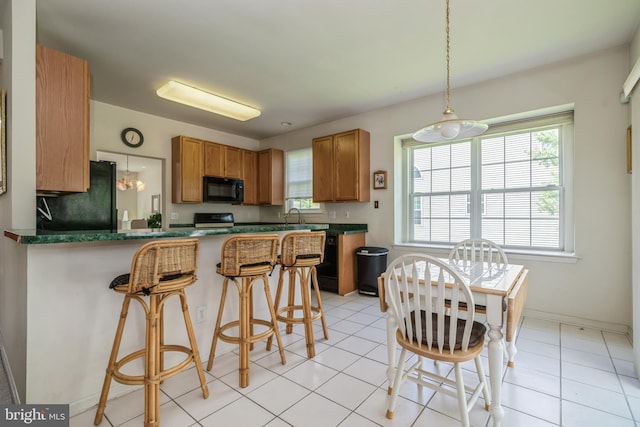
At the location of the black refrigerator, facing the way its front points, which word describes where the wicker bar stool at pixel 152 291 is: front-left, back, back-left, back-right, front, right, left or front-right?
right

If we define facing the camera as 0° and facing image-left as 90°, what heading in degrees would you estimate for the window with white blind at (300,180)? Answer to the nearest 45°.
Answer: approximately 45°

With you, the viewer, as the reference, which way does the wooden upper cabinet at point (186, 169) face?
facing the viewer and to the right of the viewer

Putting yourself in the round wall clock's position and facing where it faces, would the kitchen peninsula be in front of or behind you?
in front

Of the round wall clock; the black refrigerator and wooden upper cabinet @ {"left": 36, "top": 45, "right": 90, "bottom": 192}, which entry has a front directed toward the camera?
the round wall clock

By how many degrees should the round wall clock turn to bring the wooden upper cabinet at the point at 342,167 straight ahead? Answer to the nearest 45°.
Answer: approximately 45° to its left

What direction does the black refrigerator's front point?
to the viewer's right

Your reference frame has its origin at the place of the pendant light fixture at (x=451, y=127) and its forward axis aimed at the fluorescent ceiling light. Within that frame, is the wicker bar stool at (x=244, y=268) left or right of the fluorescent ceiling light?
left

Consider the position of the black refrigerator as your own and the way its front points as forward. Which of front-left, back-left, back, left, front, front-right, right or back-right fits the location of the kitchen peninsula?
right
